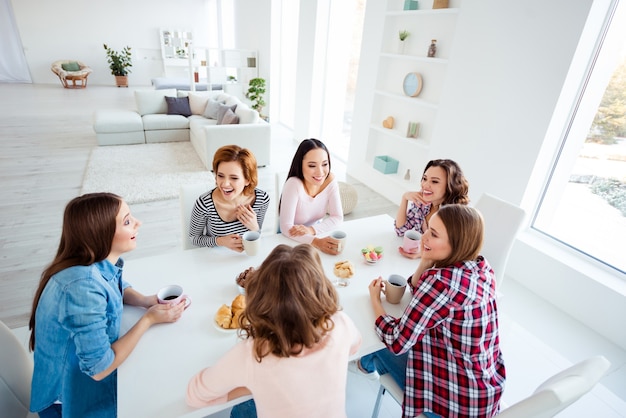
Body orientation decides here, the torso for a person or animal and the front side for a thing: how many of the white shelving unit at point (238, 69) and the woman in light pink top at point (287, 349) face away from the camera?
1

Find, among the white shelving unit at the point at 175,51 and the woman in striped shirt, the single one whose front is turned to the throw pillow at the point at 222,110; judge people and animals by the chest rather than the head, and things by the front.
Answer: the white shelving unit

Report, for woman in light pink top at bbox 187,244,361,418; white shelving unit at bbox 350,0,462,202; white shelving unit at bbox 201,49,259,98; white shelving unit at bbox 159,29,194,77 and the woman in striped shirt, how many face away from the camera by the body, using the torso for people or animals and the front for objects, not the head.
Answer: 1

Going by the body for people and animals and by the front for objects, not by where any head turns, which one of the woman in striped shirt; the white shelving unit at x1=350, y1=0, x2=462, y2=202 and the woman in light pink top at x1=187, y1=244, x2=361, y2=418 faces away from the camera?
the woman in light pink top

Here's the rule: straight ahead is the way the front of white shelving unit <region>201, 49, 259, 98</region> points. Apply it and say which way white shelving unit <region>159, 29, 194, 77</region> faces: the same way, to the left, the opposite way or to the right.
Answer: the same way

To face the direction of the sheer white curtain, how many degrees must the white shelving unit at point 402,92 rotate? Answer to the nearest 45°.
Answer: approximately 45° to its right

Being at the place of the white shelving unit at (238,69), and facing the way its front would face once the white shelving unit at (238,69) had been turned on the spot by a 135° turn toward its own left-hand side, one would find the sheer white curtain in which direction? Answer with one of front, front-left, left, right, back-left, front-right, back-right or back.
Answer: left

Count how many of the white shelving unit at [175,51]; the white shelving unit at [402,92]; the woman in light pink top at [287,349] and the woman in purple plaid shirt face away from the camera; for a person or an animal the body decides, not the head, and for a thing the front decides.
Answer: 1

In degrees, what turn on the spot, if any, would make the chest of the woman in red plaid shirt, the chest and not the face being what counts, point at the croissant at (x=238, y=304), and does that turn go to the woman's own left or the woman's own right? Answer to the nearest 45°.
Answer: approximately 45° to the woman's own left

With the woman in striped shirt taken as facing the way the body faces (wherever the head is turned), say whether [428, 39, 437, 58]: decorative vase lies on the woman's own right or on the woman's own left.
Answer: on the woman's own left

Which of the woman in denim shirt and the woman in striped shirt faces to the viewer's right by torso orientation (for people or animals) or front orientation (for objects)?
the woman in denim shirt

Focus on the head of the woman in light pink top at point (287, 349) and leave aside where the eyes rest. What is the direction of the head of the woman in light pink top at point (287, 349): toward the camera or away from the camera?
away from the camera

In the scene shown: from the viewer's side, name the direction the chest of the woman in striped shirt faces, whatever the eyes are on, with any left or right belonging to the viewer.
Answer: facing the viewer

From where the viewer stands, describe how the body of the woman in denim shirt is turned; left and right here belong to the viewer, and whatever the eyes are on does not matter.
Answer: facing to the right of the viewer

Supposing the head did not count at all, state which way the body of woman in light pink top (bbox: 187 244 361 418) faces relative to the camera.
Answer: away from the camera

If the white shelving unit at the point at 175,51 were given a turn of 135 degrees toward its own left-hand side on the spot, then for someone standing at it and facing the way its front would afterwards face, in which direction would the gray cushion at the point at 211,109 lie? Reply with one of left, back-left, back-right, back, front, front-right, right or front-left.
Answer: back-right

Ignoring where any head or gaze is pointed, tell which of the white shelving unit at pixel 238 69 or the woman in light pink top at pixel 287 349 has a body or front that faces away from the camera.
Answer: the woman in light pink top

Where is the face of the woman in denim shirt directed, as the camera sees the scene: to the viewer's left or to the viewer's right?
to the viewer's right

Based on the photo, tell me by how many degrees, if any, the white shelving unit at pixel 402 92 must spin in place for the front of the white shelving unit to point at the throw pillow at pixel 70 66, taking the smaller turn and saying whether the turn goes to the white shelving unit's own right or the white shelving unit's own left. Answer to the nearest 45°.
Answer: approximately 90° to the white shelving unit's own right

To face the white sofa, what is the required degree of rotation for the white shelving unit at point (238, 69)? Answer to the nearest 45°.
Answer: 0° — it already faces it
